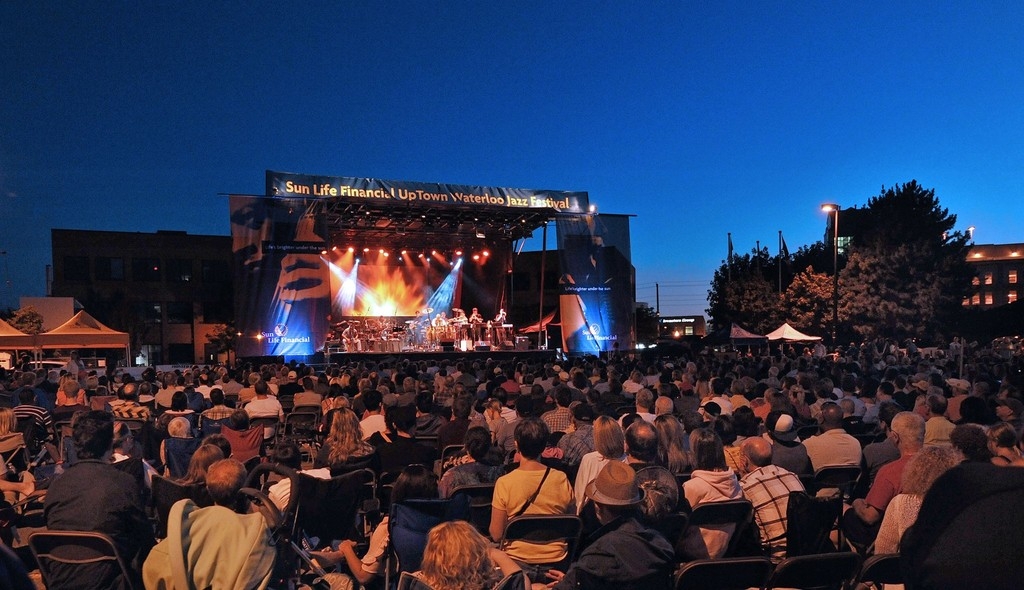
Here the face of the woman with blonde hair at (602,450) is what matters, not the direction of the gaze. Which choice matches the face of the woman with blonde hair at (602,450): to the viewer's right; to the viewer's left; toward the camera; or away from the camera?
away from the camera

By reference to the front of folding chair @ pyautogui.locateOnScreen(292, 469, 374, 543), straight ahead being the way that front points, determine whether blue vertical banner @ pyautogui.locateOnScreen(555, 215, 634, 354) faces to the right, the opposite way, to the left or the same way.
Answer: the opposite way

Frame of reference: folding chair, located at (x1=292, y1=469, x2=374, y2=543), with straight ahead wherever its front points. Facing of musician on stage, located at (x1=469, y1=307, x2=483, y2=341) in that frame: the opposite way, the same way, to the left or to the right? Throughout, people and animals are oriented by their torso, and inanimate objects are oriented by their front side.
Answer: the opposite way

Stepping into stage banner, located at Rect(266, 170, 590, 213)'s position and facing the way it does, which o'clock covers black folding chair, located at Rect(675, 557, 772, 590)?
The black folding chair is roughly at 12 o'clock from the stage banner.

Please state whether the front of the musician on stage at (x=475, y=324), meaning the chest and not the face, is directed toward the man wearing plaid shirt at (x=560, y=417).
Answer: yes

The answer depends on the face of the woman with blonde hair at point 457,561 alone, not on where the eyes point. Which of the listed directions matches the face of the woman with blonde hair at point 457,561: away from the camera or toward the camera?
away from the camera

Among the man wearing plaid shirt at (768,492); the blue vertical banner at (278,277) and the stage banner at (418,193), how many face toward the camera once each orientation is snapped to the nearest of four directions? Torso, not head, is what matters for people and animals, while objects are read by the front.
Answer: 2

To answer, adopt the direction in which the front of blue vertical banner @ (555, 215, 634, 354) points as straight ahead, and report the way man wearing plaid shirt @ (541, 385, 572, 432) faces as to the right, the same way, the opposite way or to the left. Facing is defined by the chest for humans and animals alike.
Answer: the opposite way

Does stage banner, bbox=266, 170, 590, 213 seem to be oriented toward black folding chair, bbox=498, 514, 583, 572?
yes

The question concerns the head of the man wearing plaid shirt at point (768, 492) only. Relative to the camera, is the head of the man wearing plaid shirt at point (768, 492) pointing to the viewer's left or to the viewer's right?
to the viewer's left

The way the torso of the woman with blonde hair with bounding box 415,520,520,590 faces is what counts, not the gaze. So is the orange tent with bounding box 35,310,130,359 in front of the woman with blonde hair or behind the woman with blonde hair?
in front

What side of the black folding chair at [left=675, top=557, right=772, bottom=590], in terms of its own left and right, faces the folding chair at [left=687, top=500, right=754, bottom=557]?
front

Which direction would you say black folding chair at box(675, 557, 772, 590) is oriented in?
away from the camera

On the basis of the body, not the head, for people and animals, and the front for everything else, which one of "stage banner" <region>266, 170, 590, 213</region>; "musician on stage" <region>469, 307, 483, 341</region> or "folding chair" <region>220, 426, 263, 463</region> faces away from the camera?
the folding chair

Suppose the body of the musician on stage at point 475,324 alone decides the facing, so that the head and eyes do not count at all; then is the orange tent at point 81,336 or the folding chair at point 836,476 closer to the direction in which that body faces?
the folding chair

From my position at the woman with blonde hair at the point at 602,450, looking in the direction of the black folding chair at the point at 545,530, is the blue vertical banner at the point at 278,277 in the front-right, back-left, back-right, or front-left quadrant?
back-right

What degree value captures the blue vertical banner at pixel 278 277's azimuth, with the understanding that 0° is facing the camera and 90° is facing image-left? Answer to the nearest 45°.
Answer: approximately 0°

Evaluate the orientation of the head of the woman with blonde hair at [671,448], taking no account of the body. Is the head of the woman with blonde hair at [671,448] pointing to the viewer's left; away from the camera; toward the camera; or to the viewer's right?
away from the camera
